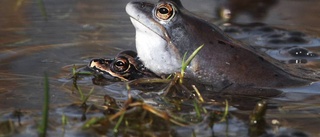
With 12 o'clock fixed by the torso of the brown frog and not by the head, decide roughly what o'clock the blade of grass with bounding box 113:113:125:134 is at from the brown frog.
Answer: The blade of grass is roughly at 9 o'clock from the brown frog.

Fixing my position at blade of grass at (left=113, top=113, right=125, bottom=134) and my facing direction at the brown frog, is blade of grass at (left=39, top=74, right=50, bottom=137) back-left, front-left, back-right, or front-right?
back-left

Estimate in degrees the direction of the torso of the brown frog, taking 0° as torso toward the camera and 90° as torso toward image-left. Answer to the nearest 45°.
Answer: approximately 90°

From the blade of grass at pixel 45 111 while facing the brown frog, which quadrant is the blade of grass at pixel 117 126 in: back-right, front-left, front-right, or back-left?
front-right

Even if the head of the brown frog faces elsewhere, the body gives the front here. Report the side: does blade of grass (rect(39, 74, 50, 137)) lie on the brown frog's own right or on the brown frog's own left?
on the brown frog's own left

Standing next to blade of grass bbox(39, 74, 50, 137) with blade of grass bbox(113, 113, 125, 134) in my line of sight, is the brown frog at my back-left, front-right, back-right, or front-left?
front-left
